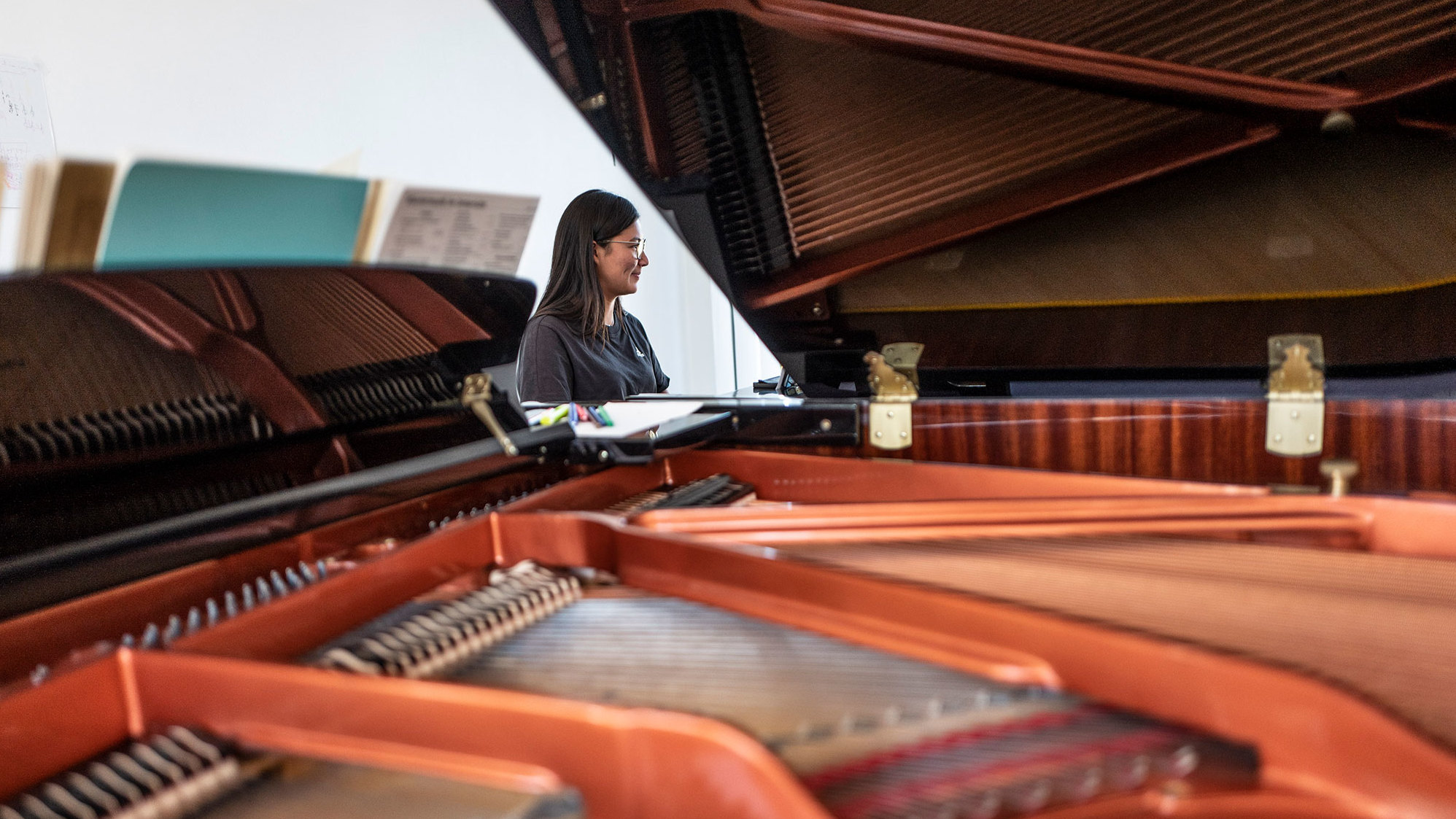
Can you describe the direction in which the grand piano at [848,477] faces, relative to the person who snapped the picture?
facing away from the viewer and to the left of the viewer

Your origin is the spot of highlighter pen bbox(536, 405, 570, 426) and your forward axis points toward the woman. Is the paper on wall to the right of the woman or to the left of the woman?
left

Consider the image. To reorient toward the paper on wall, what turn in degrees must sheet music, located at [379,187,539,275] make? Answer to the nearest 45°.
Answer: approximately 135° to its right

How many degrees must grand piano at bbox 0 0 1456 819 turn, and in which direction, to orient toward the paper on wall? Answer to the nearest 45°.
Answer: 0° — it already faces it

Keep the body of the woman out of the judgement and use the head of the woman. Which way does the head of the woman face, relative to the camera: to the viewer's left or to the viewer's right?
to the viewer's right

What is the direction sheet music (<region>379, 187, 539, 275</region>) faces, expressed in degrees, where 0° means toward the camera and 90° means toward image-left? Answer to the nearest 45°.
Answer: approximately 0°

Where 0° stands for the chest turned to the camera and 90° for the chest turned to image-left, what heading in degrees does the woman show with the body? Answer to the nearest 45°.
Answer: approximately 315°

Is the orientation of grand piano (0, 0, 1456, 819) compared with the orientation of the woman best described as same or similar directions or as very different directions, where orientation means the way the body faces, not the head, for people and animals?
very different directions
